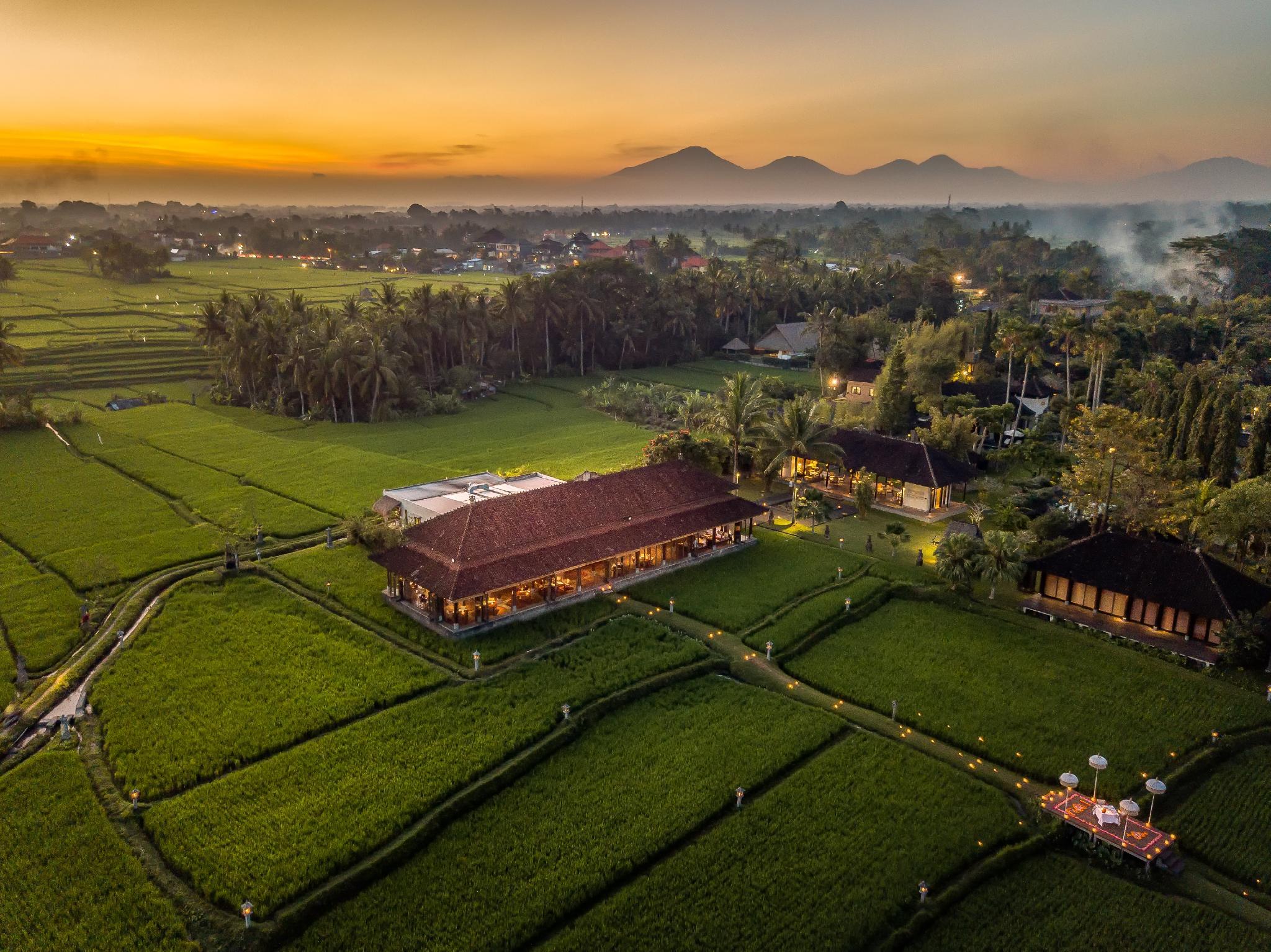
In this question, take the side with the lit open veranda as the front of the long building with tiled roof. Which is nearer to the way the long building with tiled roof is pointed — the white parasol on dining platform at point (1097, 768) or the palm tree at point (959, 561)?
the white parasol on dining platform

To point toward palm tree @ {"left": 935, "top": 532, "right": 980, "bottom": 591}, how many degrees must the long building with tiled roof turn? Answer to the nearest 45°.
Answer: approximately 45° to its left

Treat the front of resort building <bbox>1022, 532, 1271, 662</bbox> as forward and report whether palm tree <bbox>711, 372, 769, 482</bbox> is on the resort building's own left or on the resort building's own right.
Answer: on the resort building's own right

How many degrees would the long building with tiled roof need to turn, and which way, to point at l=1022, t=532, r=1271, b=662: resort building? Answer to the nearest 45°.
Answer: approximately 45° to its left

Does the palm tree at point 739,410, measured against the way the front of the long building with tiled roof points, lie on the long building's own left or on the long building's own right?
on the long building's own left

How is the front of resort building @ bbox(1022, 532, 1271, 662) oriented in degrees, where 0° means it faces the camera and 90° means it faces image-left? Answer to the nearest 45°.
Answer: approximately 45°

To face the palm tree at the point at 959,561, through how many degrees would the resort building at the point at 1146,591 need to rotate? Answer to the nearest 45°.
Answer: approximately 45° to its right

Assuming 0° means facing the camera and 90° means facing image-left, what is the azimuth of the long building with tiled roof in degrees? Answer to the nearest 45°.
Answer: approximately 315°
